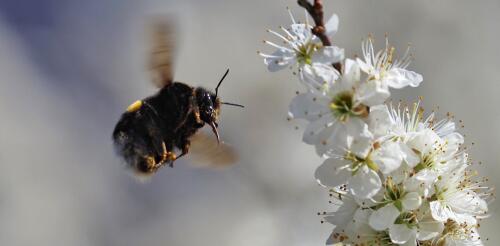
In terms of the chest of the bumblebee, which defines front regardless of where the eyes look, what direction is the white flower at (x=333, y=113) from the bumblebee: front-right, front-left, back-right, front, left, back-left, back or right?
front-right

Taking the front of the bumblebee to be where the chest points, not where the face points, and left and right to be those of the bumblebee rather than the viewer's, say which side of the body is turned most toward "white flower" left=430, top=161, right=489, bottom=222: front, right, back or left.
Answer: front

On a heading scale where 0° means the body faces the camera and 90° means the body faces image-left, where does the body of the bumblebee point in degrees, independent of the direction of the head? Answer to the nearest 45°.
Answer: approximately 270°

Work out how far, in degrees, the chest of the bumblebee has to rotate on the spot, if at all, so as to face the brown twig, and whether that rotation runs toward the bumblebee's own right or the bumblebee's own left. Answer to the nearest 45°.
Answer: approximately 45° to the bumblebee's own right

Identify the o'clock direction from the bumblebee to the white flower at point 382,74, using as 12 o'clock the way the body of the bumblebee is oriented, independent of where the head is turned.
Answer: The white flower is roughly at 1 o'clock from the bumblebee.

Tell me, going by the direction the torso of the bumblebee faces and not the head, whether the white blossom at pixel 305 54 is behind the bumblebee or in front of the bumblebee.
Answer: in front

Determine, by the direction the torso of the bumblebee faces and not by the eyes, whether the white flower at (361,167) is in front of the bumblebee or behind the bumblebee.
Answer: in front

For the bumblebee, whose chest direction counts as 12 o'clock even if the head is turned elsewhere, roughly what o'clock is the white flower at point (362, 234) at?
The white flower is roughly at 1 o'clock from the bumblebee.
